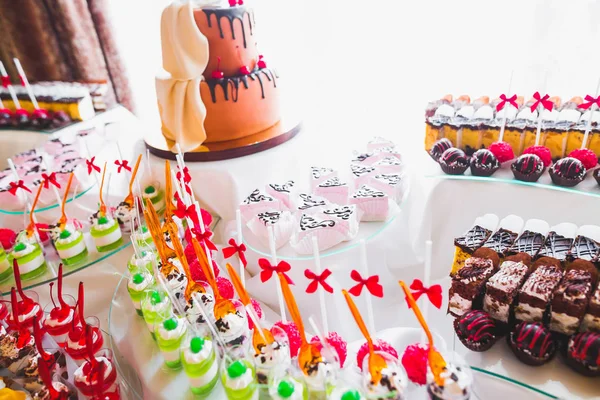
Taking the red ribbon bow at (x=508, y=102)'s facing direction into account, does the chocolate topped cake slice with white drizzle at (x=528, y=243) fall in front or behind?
in front

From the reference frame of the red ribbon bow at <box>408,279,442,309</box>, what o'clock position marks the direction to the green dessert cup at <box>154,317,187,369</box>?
The green dessert cup is roughly at 3 o'clock from the red ribbon bow.

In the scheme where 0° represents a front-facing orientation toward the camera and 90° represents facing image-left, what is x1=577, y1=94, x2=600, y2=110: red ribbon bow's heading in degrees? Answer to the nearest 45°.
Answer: approximately 0°

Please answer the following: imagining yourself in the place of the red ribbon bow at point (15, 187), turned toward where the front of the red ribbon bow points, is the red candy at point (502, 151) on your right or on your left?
on your left

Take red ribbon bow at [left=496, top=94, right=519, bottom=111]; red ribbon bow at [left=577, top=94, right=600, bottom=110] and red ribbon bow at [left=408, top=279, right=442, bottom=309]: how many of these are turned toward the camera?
3

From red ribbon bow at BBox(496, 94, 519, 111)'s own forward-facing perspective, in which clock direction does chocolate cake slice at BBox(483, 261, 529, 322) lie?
The chocolate cake slice is roughly at 12 o'clock from the red ribbon bow.

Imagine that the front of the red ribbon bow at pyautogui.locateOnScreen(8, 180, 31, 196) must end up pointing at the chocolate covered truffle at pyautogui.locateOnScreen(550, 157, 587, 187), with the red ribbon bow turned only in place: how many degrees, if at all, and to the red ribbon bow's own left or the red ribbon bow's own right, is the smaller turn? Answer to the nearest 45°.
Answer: approximately 45° to the red ribbon bow's own left

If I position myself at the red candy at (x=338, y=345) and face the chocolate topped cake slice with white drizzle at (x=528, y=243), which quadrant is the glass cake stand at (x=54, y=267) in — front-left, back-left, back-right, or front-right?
back-left

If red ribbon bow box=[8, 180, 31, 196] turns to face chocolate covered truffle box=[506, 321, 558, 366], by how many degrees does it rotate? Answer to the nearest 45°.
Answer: approximately 45° to its left

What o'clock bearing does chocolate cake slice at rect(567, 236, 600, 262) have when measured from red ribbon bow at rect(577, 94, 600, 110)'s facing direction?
The chocolate cake slice is roughly at 12 o'clock from the red ribbon bow.

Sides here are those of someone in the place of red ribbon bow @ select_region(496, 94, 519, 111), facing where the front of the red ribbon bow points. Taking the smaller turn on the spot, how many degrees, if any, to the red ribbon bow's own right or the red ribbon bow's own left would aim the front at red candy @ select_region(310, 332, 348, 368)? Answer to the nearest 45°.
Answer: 0° — it already faces it

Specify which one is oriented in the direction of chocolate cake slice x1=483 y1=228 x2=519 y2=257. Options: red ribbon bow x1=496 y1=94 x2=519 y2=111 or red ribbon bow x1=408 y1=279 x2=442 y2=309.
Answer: red ribbon bow x1=496 y1=94 x2=519 y2=111
